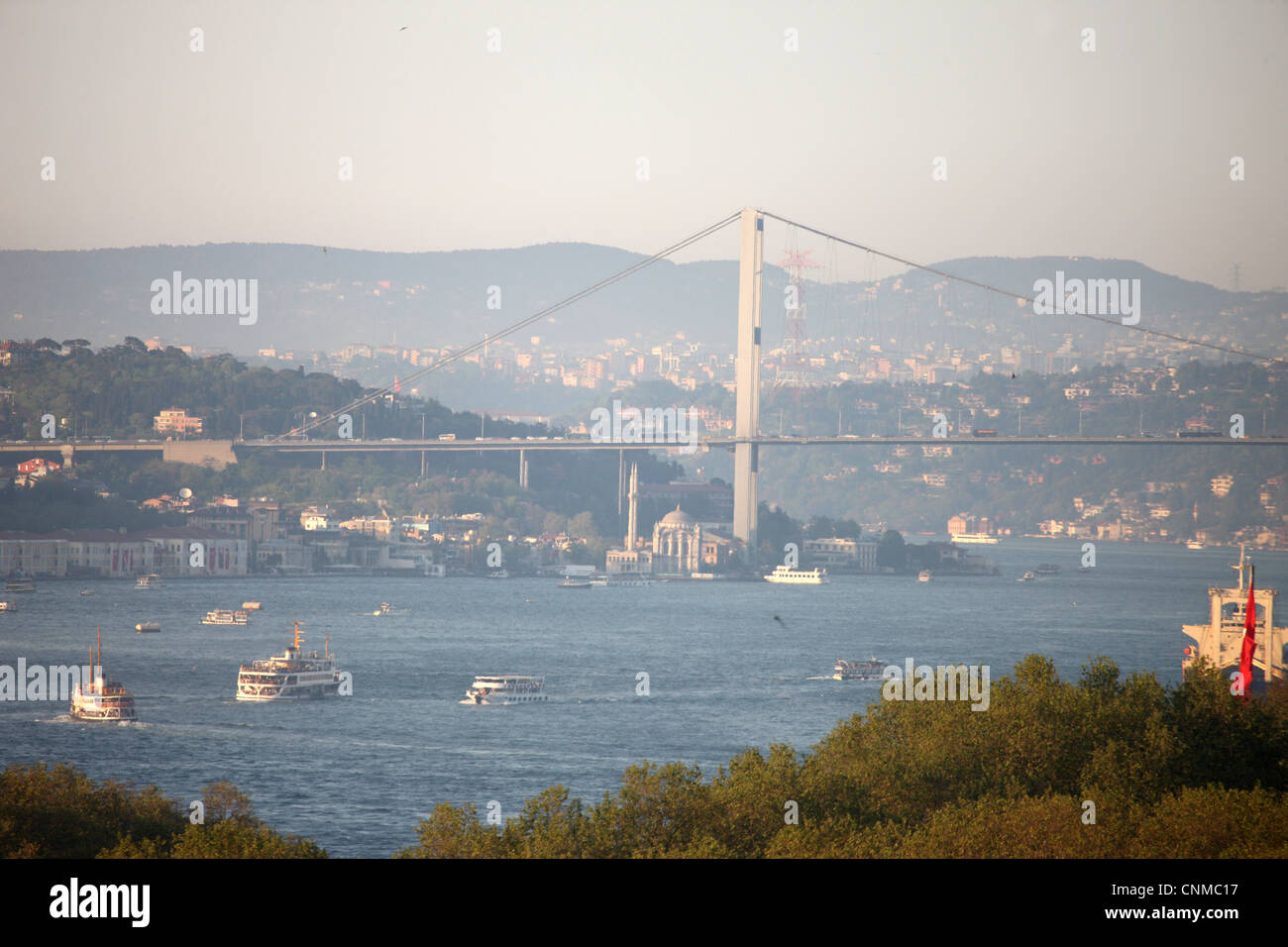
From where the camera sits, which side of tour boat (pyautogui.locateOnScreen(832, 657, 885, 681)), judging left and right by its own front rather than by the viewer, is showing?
right

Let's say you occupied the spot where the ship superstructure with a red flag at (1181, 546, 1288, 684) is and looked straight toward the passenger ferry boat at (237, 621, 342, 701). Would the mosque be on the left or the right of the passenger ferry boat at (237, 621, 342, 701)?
right

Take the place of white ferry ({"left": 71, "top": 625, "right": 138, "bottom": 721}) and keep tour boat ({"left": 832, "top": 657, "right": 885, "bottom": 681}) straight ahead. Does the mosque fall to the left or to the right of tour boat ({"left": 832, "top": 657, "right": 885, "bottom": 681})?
left
